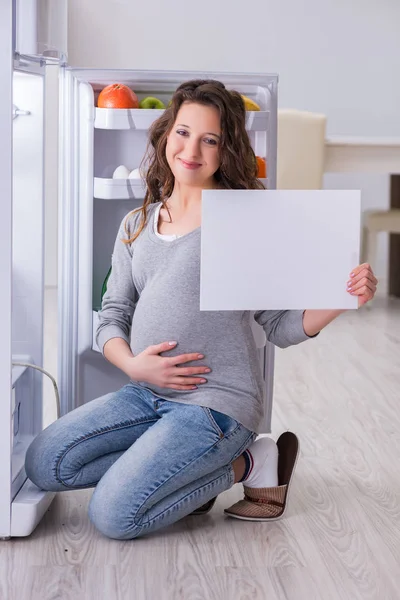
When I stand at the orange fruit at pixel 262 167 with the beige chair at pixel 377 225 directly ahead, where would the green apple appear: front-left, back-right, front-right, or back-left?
back-left

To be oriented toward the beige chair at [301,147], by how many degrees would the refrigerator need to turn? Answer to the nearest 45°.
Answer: approximately 45° to its left

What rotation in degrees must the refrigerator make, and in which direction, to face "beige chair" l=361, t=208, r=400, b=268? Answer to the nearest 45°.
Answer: approximately 45° to its left
